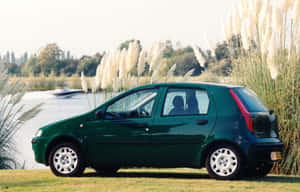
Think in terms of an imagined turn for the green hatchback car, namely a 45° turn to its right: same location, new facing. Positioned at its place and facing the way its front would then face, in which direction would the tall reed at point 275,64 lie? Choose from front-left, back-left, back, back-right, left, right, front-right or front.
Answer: right

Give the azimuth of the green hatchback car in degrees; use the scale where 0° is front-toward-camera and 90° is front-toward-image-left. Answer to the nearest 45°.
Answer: approximately 90°

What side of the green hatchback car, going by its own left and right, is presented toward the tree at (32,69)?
right
